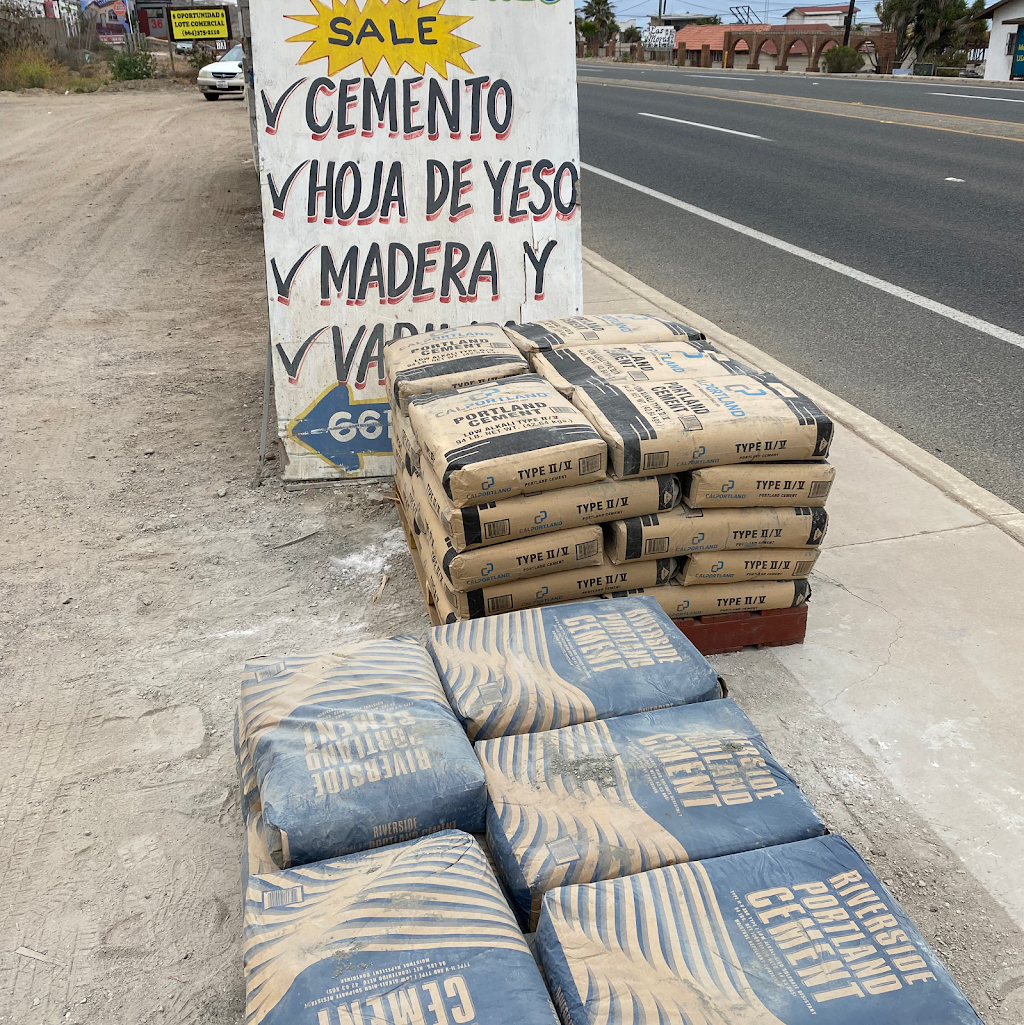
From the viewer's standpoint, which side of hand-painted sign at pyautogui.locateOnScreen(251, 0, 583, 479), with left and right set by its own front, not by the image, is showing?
front

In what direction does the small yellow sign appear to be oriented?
toward the camera

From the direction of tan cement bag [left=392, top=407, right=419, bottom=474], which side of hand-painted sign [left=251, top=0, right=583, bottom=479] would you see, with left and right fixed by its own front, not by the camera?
front

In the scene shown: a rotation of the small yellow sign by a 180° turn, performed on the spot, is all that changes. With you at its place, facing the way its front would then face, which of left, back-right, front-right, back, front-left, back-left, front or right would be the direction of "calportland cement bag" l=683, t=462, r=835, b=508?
back

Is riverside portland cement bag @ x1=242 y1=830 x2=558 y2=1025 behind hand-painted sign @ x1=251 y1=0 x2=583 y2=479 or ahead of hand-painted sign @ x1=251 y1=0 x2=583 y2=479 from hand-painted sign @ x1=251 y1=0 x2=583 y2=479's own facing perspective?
ahead

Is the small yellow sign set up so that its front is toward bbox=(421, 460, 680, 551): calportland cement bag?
yes

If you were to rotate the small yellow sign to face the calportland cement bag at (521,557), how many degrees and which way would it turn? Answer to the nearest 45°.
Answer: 0° — it already faces it

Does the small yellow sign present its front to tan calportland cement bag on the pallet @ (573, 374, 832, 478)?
yes

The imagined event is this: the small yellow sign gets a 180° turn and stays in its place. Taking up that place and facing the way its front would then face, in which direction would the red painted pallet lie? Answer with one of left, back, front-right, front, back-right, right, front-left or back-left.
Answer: back

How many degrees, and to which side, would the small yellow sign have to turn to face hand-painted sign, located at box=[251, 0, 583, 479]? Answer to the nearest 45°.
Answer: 0° — it already faces it

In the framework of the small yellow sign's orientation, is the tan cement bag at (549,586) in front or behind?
in front

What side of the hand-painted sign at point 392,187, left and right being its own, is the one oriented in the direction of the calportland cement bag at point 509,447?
front

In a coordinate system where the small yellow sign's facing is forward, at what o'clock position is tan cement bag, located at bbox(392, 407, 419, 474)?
The tan cement bag is roughly at 12 o'clock from the small yellow sign.

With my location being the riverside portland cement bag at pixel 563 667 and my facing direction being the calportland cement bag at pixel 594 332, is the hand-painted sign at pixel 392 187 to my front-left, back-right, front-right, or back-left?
front-left

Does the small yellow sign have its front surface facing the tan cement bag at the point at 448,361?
yes

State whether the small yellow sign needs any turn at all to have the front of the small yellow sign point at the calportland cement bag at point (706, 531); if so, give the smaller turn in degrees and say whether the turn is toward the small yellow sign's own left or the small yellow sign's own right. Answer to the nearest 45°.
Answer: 0° — it already faces it

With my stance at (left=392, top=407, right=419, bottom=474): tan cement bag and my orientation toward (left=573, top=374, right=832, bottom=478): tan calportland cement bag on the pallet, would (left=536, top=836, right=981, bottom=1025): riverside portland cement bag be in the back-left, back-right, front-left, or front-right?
front-right

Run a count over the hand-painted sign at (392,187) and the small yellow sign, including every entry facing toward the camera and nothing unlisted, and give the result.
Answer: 2
